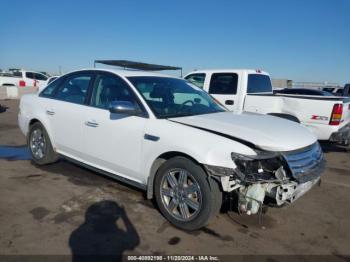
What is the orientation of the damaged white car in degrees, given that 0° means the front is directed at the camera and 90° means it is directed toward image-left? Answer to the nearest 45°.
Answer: approximately 315°

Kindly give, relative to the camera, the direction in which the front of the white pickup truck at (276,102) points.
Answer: facing away from the viewer and to the left of the viewer

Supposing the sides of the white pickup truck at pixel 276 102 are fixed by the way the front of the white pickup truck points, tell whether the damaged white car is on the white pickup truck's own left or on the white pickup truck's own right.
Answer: on the white pickup truck's own left

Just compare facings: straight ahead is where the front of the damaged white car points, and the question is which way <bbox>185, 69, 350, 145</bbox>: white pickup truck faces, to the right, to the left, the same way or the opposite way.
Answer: the opposite way

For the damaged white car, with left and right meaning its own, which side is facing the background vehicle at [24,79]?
back
